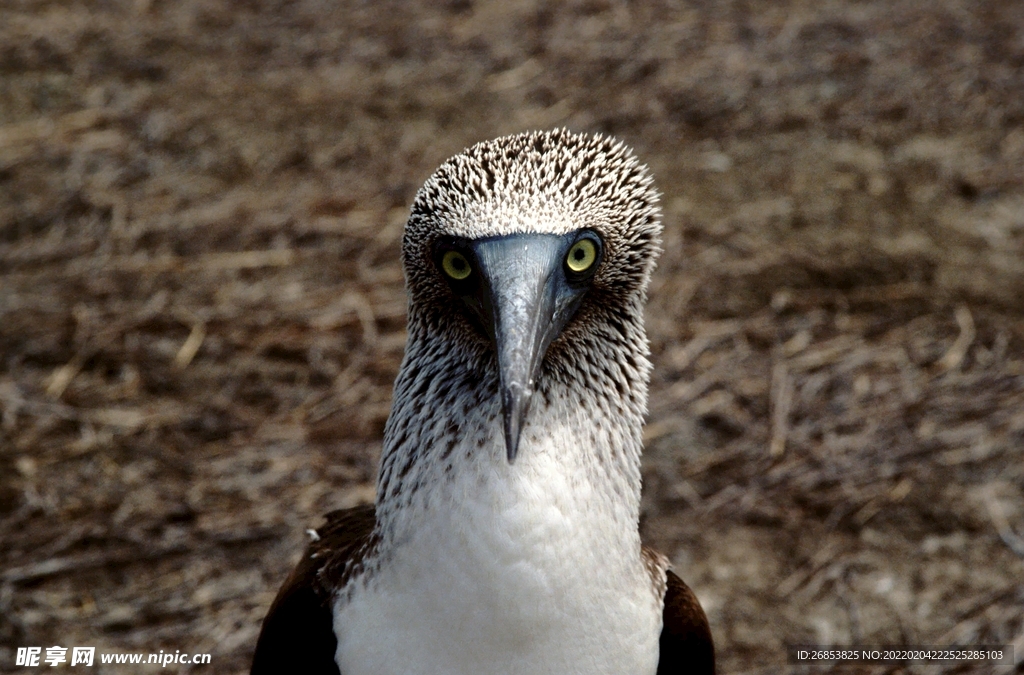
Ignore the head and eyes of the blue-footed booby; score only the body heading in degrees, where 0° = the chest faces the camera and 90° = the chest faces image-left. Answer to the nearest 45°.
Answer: approximately 0°
